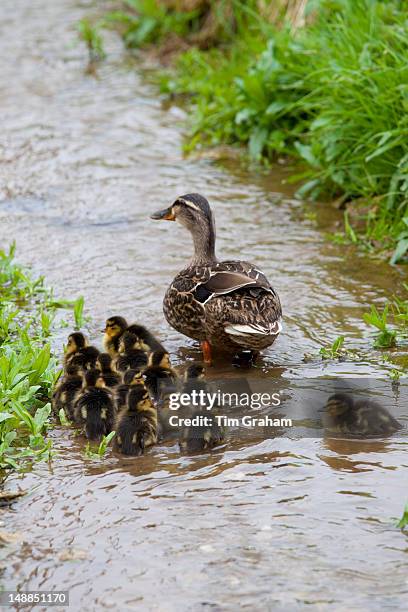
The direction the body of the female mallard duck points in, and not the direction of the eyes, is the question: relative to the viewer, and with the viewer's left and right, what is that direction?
facing away from the viewer and to the left of the viewer

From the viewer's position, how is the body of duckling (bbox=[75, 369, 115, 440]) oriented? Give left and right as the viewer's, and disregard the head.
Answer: facing away from the viewer

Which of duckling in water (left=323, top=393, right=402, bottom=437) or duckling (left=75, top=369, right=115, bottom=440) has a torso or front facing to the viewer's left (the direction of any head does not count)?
the duckling in water

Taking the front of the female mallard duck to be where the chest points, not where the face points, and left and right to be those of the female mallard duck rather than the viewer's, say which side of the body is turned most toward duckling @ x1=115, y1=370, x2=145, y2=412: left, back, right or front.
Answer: left

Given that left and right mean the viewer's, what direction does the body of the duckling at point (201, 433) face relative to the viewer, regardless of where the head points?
facing away from the viewer and to the left of the viewer

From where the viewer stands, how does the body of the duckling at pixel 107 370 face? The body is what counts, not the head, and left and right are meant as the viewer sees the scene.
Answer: facing away from the viewer and to the left of the viewer

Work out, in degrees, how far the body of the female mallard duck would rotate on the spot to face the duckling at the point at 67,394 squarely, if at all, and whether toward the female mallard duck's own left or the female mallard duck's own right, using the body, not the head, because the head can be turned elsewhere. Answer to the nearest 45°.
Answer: approximately 90° to the female mallard duck's own left

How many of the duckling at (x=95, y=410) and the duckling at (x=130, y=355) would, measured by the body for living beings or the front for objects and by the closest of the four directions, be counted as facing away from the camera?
2

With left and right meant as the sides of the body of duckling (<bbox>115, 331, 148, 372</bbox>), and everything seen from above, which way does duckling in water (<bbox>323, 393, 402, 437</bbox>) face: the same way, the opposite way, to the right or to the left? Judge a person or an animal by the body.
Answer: to the left

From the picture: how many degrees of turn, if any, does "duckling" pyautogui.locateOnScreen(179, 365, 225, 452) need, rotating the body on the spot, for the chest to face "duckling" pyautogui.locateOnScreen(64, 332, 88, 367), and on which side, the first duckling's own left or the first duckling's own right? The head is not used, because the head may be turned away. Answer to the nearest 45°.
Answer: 0° — it already faces it

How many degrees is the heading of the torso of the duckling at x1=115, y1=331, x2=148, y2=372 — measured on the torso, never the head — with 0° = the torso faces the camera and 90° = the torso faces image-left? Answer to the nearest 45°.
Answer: approximately 180°

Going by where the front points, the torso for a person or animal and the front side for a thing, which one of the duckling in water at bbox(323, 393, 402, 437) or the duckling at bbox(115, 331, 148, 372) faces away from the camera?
the duckling

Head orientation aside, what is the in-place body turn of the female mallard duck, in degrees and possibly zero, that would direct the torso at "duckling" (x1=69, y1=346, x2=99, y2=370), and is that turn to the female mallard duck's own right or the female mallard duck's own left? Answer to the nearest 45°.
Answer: approximately 45° to the female mallard duck's own left
